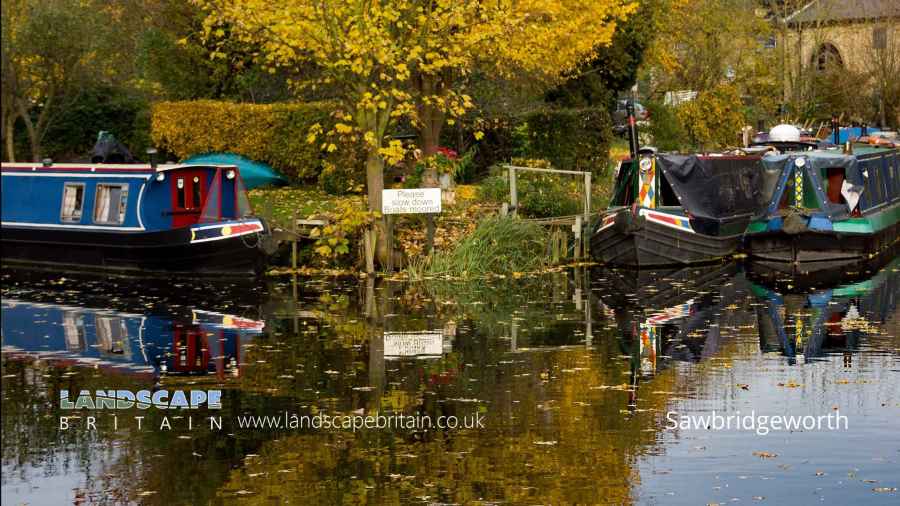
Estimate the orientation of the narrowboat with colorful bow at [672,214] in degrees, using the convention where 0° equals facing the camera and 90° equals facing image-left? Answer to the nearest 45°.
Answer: approximately 45°

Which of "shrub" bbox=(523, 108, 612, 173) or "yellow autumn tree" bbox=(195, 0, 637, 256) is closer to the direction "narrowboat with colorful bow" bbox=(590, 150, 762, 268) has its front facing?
the yellow autumn tree

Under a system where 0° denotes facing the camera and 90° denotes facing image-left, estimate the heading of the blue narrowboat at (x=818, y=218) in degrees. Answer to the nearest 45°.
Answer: approximately 45°

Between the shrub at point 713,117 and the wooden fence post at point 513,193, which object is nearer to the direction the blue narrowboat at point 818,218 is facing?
the wooden fence post

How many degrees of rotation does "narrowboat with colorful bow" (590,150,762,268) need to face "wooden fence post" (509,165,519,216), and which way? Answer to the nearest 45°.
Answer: approximately 45° to its right

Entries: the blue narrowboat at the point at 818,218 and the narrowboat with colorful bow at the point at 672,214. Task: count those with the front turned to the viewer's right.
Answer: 0

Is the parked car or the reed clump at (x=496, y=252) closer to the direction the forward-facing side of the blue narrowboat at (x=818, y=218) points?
the reed clump

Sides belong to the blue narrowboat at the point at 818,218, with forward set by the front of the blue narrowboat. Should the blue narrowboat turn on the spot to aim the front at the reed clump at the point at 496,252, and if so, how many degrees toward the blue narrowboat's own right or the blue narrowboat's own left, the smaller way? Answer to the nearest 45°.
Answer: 0° — it already faces it
